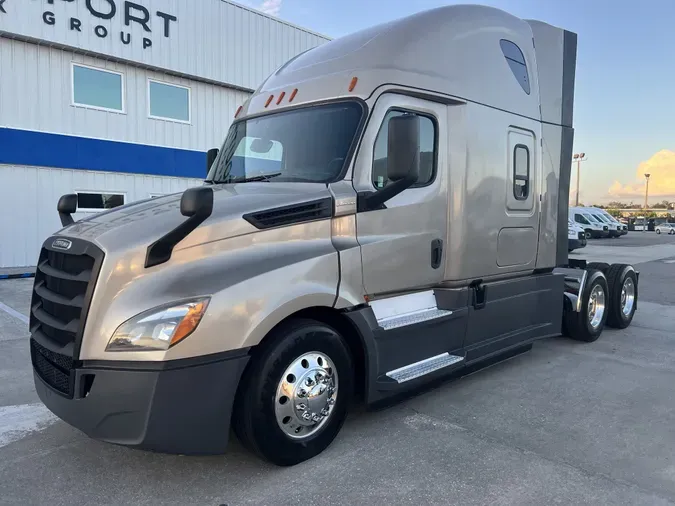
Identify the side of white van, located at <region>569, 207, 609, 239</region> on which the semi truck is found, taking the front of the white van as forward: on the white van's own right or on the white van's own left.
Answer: on the white van's own right

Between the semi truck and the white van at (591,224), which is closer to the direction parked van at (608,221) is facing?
the semi truck

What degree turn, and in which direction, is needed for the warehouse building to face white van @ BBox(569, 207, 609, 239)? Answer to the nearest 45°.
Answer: approximately 90° to its left

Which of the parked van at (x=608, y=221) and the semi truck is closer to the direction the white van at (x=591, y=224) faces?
the semi truck

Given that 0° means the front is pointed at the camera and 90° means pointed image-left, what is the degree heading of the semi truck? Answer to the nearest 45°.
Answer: approximately 45°

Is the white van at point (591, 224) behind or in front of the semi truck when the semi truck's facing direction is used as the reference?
behind

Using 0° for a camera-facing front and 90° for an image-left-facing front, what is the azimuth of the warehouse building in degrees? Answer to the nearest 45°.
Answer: approximately 315°

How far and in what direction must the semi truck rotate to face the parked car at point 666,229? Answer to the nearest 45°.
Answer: approximately 180°
